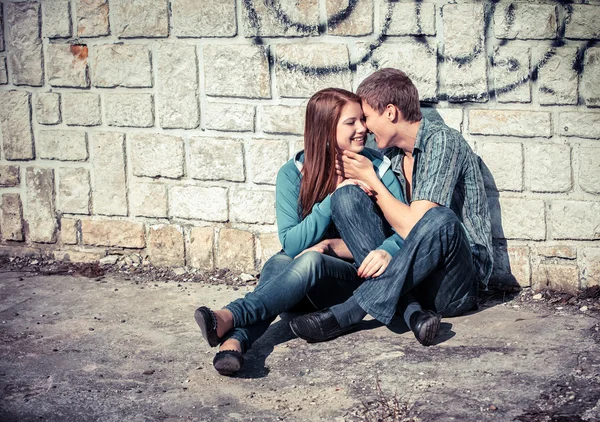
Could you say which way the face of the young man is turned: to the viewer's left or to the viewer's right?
to the viewer's left

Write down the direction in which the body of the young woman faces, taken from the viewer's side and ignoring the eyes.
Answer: toward the camera
